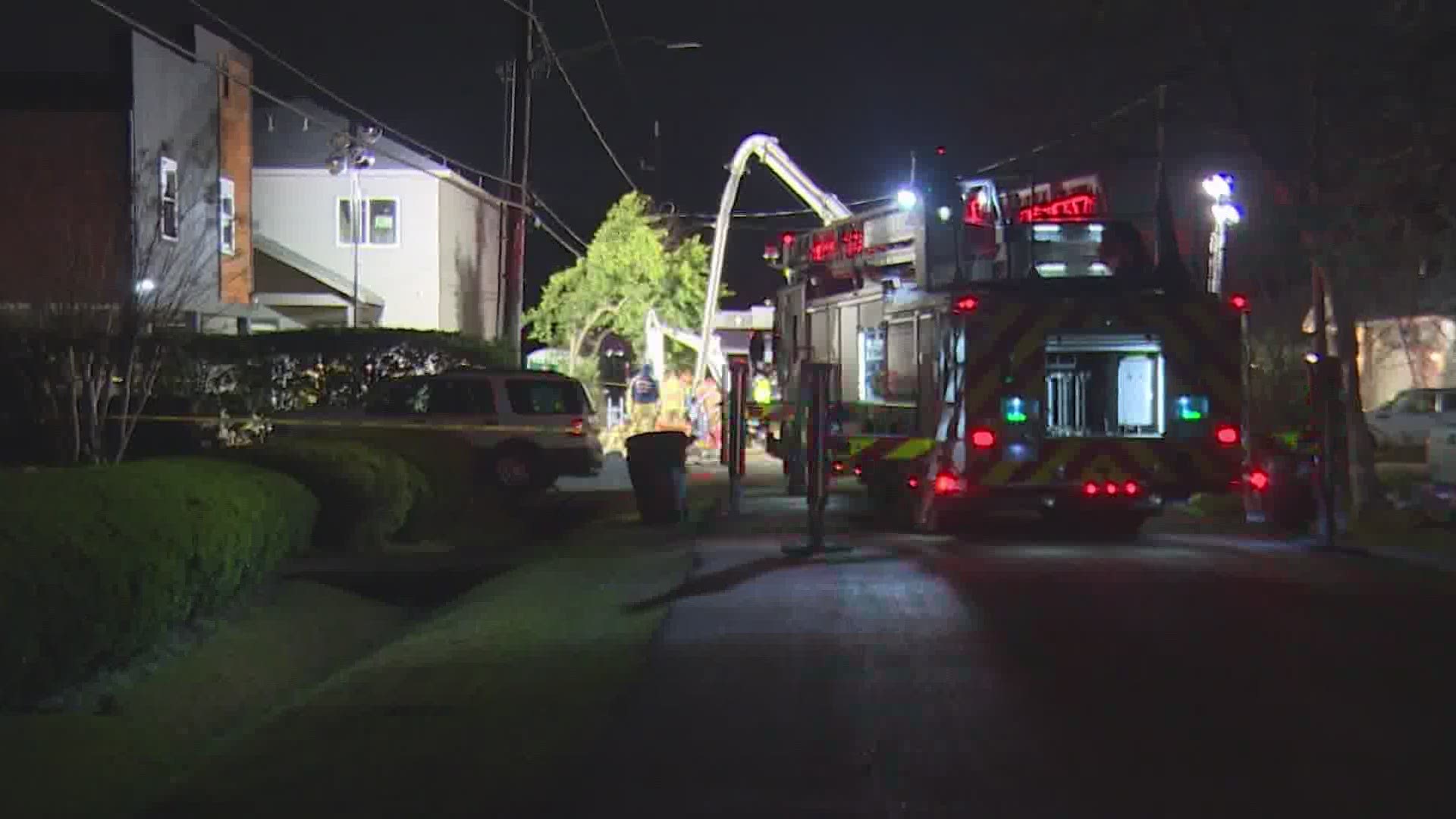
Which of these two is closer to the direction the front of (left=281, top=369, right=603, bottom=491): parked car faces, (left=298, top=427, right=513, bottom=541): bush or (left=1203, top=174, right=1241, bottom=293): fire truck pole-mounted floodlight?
the bush

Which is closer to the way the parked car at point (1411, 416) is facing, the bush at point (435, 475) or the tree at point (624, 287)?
the tree

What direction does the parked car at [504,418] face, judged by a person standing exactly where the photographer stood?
facing to the left of the viewer

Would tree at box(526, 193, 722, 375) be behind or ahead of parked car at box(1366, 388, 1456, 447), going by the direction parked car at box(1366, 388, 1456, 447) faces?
ahead

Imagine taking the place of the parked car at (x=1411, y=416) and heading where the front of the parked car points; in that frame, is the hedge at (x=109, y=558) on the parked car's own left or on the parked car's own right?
on the parked car's own left

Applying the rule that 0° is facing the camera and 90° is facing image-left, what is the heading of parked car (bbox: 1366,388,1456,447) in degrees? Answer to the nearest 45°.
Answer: approximately 90°

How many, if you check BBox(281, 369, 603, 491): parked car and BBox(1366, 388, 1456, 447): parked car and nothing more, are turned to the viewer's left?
2

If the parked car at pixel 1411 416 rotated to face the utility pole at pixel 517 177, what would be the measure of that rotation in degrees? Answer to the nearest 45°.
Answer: approximately 45° to its left

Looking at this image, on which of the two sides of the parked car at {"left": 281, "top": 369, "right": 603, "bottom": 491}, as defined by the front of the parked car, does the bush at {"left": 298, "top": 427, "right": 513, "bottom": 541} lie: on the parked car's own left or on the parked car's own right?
on the parked car's own left
